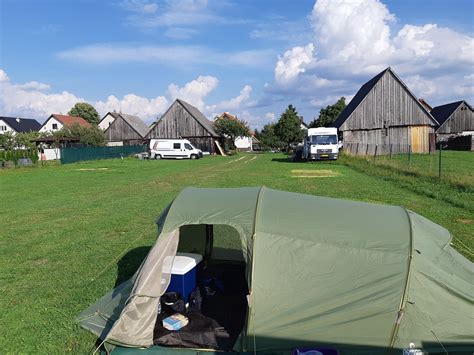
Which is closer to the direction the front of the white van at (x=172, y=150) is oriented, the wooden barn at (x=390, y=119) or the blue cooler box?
the wooden barn

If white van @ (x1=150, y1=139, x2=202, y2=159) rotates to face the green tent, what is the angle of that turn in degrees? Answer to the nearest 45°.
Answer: approximately 90° to its right

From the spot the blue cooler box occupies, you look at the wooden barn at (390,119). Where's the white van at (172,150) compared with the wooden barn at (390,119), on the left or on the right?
left

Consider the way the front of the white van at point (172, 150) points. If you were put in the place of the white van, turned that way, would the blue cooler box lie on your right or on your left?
on your right

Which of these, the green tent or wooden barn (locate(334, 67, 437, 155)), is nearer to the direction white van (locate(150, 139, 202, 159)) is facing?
the wooden barn

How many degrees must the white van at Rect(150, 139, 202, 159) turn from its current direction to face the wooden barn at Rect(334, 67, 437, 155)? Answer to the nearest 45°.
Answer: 0° — it already faces it

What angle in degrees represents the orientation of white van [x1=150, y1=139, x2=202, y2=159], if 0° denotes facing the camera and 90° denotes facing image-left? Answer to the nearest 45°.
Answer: approximately 270°
